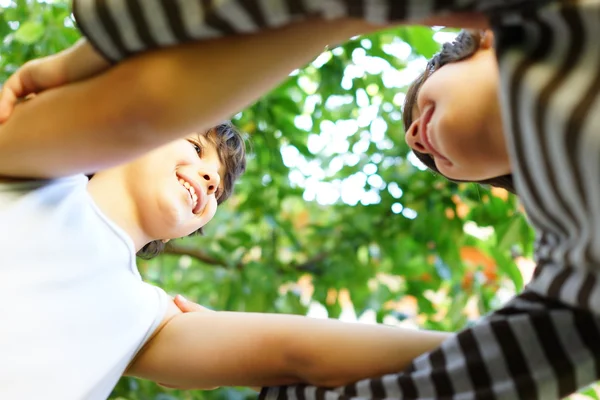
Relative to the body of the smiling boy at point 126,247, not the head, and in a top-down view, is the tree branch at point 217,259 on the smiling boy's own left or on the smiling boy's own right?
on the smiling boy's own left

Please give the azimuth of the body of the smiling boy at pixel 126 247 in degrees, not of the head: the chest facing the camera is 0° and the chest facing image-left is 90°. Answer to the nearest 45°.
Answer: approximately 315°
